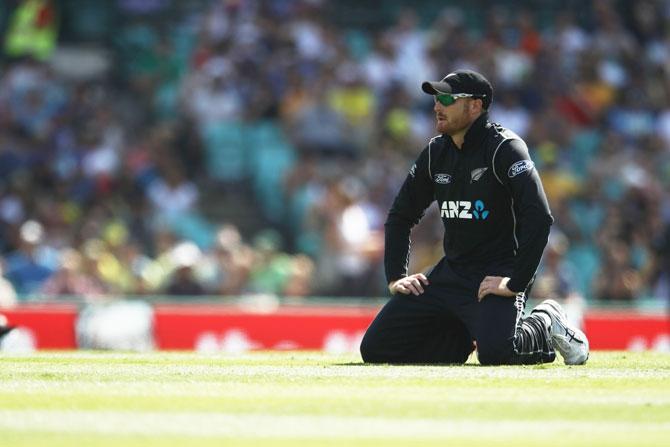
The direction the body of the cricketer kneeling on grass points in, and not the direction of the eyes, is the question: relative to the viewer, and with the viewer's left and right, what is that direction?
facing the viewer and to the left of the viewer
